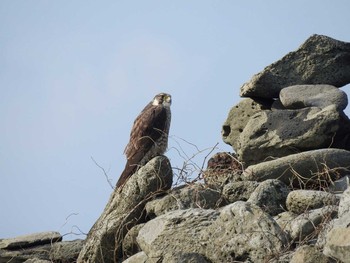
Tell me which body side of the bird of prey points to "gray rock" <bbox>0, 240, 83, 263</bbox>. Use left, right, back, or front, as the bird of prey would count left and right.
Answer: back

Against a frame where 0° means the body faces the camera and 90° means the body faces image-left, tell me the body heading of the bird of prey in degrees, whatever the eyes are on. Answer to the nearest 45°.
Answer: approximately 270°

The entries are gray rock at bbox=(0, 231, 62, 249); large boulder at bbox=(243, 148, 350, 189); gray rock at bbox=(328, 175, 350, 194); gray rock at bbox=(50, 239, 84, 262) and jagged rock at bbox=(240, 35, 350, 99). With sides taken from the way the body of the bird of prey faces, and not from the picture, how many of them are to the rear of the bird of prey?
2

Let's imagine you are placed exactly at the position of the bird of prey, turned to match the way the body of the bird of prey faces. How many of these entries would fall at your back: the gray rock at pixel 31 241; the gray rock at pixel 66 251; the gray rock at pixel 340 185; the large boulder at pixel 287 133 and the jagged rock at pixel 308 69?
2
